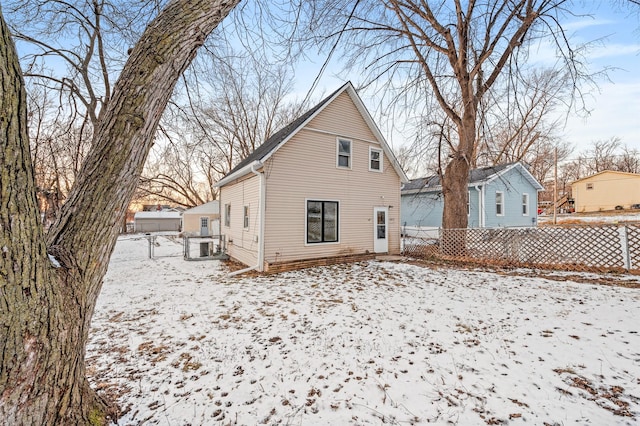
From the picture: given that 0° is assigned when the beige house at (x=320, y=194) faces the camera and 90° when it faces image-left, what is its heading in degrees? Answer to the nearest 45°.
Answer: approximately 315°

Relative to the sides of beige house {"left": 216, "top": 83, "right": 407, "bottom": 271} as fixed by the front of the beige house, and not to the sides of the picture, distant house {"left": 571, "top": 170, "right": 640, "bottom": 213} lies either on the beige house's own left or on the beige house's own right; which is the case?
on the beige house's own left

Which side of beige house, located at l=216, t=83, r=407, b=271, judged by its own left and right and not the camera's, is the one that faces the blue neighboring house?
left

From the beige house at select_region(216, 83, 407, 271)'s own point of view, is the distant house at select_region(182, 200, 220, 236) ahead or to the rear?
to the rear

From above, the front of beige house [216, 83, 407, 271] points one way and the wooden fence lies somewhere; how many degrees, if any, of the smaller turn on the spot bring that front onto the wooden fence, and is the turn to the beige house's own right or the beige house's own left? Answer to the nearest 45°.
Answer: approximately 45° to the beige house's own left

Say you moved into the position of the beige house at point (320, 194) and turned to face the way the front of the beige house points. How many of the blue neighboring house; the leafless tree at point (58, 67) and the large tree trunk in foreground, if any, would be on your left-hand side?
1

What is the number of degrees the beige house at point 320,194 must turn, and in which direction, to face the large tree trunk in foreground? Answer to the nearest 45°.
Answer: approximately 45° to its right
